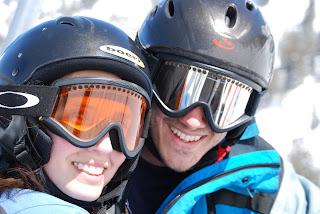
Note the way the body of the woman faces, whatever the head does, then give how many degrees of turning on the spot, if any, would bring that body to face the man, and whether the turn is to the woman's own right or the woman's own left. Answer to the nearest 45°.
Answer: approximately 90° to the woman's own left

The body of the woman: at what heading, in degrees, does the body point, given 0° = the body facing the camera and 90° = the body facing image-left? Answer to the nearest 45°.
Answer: approximately 315°
